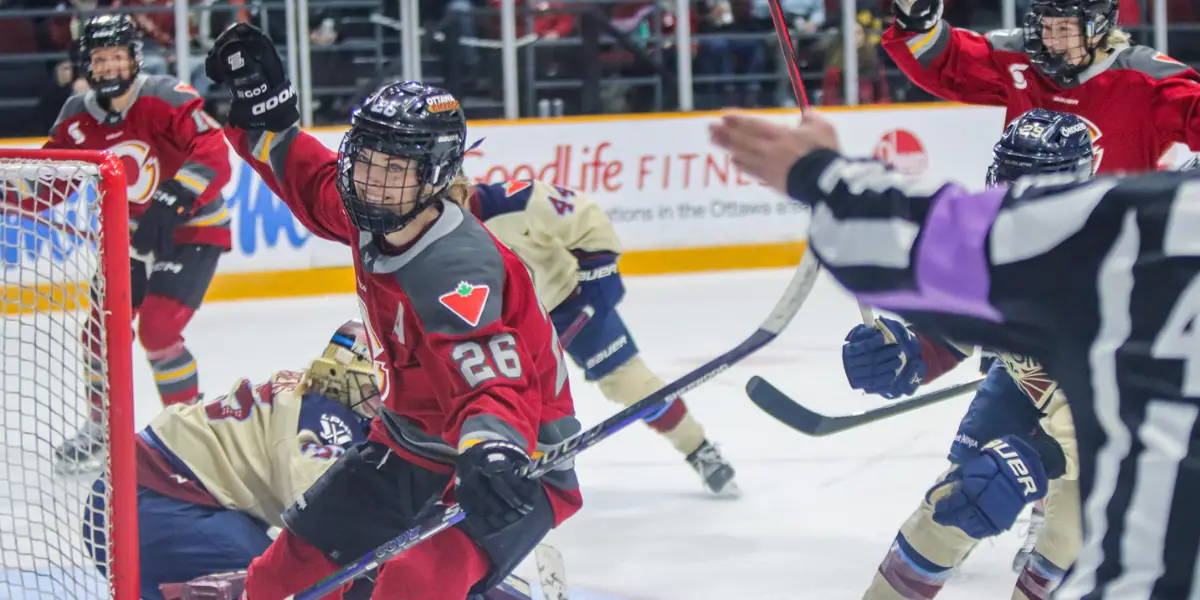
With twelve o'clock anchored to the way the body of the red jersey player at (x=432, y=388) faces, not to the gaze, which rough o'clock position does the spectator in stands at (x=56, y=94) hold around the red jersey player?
The spectator in stands is roughly at 4 o'clock from the red jersey player.

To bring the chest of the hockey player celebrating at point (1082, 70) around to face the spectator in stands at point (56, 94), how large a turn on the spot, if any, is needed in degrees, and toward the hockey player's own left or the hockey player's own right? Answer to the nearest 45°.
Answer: approximately 90° to the hockey player's own right

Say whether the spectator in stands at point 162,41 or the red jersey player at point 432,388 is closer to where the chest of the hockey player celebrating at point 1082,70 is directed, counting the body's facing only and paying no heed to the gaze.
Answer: the red jersey player

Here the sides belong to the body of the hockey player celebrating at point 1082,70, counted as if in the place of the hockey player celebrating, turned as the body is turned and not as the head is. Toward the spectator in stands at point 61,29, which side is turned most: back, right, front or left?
right

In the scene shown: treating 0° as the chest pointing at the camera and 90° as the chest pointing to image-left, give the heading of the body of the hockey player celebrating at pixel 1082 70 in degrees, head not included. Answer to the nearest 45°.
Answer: approximately 45°

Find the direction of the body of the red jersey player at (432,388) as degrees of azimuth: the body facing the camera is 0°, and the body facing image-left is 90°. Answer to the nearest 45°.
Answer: approximately 45°
